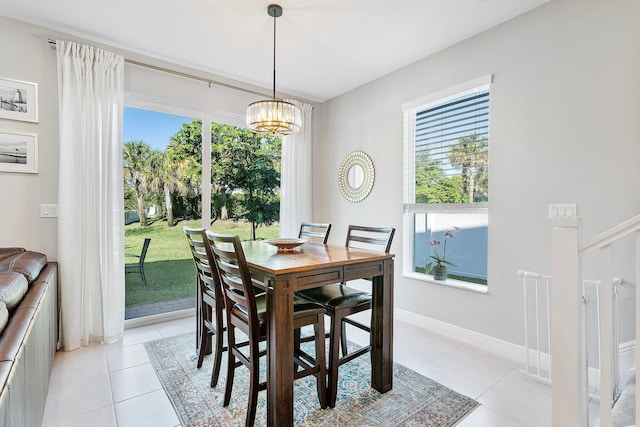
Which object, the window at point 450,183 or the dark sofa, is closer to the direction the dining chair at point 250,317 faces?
the window

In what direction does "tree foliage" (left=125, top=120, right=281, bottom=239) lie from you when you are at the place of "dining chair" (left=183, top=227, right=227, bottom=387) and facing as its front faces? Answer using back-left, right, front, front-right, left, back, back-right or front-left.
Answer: front-left

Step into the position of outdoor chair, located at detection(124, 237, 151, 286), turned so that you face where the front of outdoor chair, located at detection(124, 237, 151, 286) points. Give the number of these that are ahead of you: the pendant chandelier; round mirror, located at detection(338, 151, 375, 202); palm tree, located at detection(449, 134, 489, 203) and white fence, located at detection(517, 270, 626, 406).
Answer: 0

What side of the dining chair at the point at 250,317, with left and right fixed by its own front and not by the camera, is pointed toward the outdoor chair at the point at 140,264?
left

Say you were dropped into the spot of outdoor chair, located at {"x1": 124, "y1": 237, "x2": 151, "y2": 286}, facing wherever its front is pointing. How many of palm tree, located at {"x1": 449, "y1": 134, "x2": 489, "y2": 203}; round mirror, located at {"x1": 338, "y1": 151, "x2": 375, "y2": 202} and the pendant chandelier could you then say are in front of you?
0

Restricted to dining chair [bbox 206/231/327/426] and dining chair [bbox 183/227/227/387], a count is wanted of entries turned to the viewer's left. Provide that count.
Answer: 0

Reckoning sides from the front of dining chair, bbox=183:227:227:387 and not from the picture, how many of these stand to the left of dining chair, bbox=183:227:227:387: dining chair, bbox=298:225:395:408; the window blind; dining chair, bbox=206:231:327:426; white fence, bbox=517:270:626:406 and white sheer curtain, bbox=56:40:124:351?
1

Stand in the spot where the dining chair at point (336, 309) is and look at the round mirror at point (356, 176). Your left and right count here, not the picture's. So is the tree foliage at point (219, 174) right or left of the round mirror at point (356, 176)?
left

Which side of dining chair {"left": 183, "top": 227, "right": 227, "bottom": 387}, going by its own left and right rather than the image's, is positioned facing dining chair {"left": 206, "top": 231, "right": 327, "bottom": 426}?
right

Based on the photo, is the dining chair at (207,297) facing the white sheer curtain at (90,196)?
no

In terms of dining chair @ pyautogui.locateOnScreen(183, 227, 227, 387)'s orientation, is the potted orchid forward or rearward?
forward

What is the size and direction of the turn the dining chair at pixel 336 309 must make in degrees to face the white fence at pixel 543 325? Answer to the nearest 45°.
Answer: approximately 135° to its left

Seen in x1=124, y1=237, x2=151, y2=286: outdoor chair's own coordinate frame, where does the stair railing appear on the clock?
The stair railing is roughly at 8 o'clock from the outdoor chair.

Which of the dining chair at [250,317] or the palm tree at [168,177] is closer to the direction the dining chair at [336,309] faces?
the dining chair

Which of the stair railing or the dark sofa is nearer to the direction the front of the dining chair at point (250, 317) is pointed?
the stair railing

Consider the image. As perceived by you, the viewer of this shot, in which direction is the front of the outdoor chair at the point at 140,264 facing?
facing to the left of the viewer

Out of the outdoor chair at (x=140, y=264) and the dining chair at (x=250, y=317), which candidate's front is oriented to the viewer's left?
the outdoor chair at (x=140, y=264)
